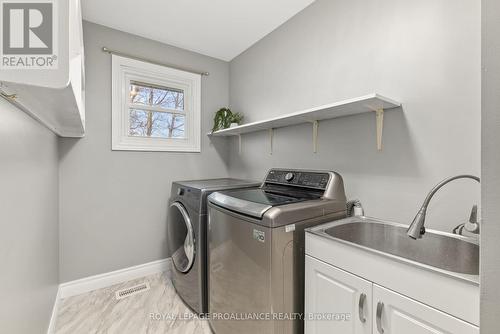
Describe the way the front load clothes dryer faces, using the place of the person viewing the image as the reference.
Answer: facing the viewer and to the left of the viewer

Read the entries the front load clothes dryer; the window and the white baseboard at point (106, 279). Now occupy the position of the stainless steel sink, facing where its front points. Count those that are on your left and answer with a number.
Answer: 0

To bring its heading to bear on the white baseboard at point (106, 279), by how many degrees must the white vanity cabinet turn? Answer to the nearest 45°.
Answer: approximately 45° to its right

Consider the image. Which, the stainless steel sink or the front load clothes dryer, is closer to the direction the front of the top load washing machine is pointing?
the front load clothes dryer

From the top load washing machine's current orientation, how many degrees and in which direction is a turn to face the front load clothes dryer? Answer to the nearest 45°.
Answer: approximately 90° to its right

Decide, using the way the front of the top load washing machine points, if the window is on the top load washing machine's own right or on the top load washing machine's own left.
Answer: on the top load washing machine's own right

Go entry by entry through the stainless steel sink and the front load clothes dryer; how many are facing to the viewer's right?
0

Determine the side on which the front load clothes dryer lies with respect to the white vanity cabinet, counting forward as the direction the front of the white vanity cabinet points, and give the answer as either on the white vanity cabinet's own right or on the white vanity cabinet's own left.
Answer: on the white vanity cabinet's own right
